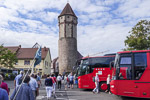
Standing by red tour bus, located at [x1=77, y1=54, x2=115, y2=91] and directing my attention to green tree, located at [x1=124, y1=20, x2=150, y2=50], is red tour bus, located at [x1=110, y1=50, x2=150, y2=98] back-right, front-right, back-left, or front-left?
back-right

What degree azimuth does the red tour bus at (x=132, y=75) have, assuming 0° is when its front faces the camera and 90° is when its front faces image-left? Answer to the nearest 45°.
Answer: approximately 90°

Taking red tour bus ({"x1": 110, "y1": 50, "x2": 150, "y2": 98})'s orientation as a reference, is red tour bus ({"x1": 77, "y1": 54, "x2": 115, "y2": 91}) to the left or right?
on its right

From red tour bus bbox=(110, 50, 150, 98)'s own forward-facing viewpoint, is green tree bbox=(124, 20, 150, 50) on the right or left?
on its right

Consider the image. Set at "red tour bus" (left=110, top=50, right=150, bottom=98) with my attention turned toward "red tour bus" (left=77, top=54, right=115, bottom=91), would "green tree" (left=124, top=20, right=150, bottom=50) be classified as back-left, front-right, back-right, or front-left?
front-right
